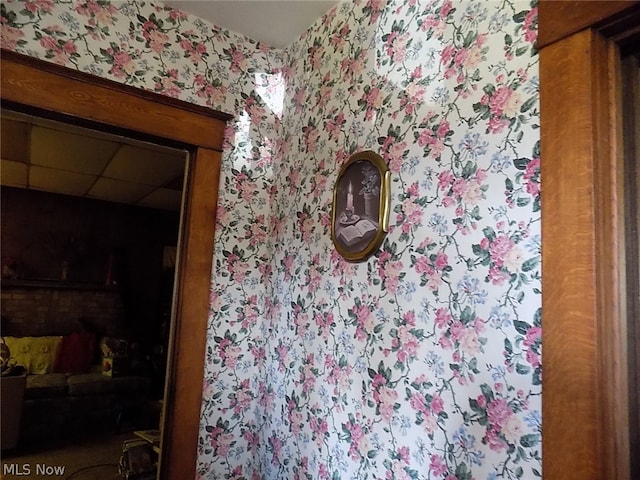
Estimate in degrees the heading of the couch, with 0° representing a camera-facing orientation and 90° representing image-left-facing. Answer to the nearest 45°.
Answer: approximately 0°

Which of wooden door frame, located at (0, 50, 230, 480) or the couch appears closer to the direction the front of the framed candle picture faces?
the wooden door frame

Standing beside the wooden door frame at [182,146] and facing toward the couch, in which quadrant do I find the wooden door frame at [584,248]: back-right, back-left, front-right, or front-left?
back-right

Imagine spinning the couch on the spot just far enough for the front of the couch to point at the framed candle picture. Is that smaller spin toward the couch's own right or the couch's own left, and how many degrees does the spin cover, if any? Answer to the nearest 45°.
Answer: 0° — it already faces it

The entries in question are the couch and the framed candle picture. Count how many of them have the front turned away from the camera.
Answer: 0

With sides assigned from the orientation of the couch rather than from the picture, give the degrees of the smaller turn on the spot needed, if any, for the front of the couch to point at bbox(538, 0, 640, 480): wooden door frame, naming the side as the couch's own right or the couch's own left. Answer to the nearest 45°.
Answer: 0° — it already faces it

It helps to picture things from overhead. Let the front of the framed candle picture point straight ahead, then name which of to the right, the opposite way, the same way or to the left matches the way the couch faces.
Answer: to the left

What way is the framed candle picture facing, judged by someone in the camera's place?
facing the viewer and to the left of the viewer

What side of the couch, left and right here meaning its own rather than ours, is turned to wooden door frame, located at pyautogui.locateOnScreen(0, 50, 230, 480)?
front

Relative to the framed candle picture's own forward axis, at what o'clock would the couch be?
The couch is roughly at 3 o'clock from the framed candle picture.

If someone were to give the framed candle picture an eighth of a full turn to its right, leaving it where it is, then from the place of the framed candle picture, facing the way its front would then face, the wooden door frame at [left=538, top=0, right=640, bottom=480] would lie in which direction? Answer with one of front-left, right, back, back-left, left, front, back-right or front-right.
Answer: back-left
